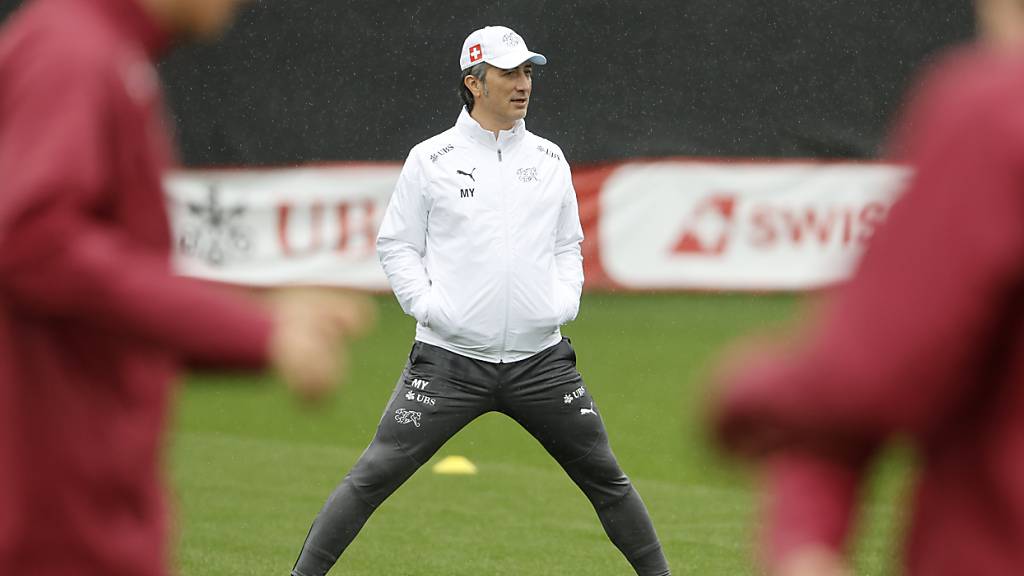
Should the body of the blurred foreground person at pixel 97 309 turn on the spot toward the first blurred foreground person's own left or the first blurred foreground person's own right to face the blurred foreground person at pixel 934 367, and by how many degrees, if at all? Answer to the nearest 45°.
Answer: approximately 45° to the first blurred foreground person's own right

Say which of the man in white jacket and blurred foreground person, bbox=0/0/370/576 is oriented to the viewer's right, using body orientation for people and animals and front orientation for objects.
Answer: the blurred foreground person

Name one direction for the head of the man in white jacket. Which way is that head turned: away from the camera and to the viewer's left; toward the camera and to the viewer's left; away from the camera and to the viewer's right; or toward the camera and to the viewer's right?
toward the camera and to the viewer's right

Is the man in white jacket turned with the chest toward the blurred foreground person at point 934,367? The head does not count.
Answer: yes

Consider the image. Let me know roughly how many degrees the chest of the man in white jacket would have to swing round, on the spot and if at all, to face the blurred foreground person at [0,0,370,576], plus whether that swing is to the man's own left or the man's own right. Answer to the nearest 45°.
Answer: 0° — they already face them

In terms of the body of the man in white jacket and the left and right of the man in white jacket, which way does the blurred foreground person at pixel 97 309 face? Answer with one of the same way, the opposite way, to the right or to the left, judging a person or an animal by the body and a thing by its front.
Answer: to the left

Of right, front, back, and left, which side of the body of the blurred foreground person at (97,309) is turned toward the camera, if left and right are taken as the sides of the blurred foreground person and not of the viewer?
right

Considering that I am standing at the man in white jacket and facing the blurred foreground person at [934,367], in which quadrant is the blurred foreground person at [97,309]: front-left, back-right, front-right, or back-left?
front-right

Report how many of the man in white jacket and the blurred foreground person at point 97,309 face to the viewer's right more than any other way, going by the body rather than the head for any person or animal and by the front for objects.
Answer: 1

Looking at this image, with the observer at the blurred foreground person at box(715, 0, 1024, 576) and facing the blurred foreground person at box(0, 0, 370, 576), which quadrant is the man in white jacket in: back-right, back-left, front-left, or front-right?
front-right

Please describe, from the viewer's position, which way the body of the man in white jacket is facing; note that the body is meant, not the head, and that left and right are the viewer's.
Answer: facing the viewer

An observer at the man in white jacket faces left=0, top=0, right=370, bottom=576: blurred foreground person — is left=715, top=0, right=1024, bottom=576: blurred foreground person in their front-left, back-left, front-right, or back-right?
front-left
